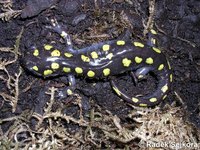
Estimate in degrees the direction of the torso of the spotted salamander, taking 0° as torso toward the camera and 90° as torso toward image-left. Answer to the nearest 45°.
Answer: approximately 90°
